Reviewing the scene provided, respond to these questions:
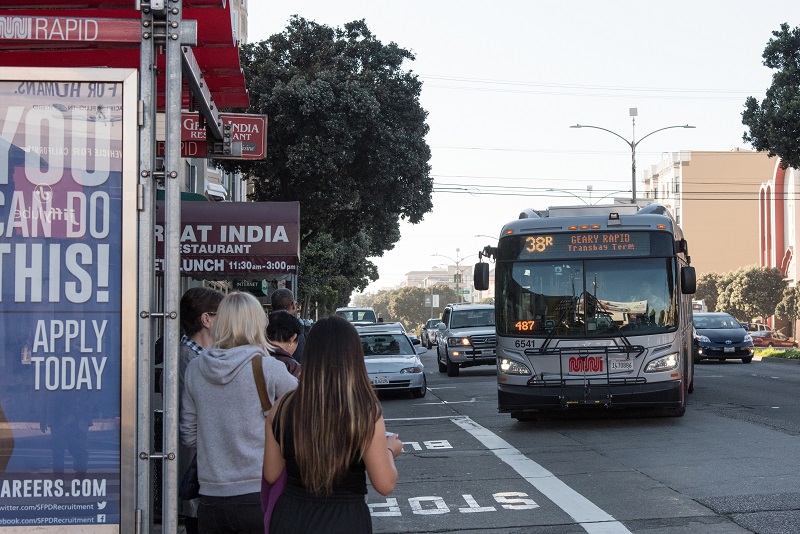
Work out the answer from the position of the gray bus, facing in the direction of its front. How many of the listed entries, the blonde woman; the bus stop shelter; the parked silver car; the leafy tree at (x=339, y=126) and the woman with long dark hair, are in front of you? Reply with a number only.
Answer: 3

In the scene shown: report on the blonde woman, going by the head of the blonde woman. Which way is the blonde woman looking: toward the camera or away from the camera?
away from the camera

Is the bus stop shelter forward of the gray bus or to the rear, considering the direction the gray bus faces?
forward

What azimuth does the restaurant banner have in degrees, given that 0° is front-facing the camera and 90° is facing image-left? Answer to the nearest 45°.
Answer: approximately 0°

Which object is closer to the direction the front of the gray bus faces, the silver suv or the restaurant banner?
the restaurant banner

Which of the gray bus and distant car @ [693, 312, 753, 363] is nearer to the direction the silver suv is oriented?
the gray bus

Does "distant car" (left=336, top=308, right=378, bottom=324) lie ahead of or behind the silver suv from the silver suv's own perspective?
behind

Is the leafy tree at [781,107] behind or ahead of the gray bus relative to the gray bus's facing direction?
behind

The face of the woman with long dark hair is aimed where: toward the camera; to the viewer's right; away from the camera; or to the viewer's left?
away from the camera
